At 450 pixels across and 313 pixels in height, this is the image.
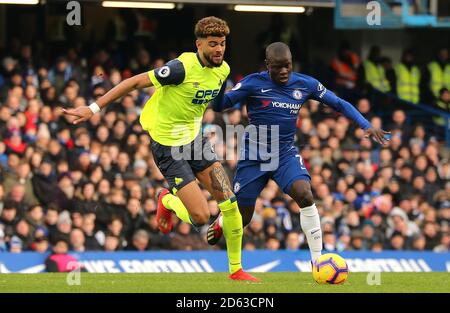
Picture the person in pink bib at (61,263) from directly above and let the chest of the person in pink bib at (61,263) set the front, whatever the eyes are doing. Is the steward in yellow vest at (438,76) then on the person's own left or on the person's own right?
on the person's own left

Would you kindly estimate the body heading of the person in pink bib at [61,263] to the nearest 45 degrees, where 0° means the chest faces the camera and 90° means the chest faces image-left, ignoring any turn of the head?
approximately 0°

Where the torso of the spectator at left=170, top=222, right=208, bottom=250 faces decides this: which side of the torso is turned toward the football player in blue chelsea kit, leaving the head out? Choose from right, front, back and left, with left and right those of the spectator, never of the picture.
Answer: front

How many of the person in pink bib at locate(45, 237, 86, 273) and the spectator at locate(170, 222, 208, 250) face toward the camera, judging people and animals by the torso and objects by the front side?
2

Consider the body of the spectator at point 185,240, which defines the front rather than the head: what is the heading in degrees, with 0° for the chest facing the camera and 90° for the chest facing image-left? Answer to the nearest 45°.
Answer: approximately 0°
